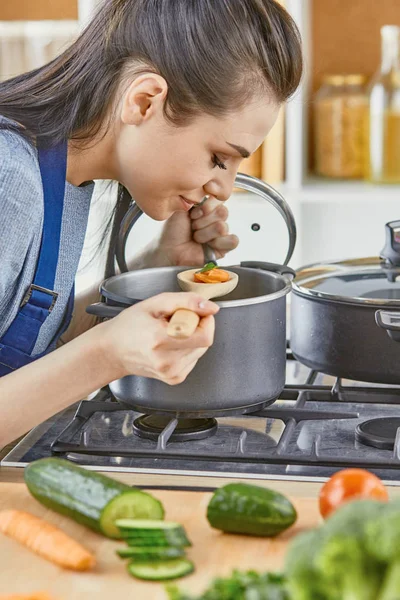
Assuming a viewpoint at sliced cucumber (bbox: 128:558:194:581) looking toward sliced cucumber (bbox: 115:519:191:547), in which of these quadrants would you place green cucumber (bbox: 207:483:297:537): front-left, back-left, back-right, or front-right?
front-right

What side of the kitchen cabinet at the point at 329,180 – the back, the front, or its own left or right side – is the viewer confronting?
front

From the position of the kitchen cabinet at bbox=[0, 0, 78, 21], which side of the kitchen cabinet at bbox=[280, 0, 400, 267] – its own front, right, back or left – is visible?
right

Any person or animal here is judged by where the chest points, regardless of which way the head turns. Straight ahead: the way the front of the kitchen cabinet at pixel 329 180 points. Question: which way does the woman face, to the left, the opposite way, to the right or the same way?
to the left

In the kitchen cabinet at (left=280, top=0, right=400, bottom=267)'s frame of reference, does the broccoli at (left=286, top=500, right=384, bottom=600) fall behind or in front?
in front

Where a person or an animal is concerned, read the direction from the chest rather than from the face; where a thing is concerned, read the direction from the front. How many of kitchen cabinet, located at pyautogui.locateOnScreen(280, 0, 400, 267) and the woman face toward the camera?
1

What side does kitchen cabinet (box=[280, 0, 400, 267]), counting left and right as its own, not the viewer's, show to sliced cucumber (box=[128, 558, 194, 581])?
front

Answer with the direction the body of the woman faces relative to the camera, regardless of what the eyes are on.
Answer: to the viewer's right

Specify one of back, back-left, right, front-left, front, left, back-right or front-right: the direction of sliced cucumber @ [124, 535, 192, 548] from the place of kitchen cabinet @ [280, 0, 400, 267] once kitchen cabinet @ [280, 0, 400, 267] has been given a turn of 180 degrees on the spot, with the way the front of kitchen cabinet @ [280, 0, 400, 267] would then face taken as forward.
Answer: back

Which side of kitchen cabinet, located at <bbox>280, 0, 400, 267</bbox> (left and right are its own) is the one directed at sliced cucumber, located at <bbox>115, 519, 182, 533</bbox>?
front

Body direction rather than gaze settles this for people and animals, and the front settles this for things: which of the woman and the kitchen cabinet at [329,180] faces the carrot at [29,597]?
the kitchen cabinet

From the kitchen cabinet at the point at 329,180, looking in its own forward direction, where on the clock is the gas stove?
The gas stove is roughly at 12 o'clock from the kitchen cabinet.
